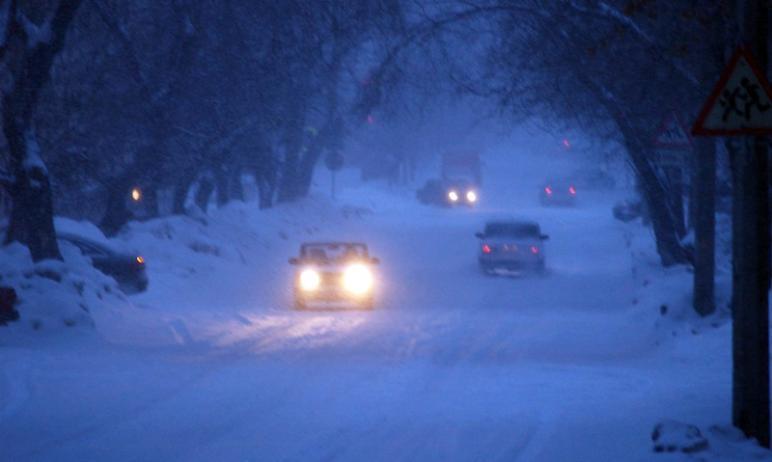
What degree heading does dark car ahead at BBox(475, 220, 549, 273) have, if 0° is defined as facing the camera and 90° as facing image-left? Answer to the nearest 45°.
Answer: approximately 180°

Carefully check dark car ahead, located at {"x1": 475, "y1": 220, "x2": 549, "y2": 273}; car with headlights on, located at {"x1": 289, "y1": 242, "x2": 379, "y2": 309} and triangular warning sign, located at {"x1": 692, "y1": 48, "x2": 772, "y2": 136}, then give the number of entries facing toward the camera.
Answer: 2

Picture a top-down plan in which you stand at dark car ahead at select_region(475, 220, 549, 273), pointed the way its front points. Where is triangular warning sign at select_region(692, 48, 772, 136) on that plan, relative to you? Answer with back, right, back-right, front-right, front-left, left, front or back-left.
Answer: back

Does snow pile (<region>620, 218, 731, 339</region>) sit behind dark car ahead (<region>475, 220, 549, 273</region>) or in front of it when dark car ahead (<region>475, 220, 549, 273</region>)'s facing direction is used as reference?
behind

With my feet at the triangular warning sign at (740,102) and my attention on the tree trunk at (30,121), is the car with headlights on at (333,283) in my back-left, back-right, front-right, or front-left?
front-right

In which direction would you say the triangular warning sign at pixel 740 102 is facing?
toward the camera

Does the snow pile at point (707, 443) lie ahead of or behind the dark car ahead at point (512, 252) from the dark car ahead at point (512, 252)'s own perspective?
behind

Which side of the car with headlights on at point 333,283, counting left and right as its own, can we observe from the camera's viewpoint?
front

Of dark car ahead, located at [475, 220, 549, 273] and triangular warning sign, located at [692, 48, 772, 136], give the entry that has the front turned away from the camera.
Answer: the dark car ahead

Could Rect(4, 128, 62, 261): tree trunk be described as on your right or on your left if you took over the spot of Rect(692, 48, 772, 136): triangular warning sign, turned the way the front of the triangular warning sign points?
on your right

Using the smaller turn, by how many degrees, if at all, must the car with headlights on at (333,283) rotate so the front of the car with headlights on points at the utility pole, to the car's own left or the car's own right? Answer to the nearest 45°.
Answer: approximately 45° to the car's own left
